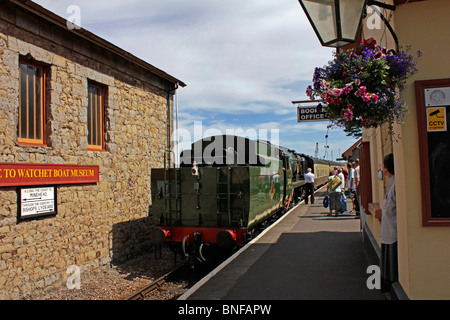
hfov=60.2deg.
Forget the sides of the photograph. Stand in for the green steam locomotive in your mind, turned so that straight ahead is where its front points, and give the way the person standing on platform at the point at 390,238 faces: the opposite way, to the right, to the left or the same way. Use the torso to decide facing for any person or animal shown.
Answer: to the left

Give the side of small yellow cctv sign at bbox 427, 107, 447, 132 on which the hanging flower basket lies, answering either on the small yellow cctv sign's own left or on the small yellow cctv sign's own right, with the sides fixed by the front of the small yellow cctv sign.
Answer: on the small yellow cctv sign's own right

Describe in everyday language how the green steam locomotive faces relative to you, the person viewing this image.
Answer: facing away from the viewer and to the right of the viewer

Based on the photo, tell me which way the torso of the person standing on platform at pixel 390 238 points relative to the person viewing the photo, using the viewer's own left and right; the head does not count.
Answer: facing to the left of the viewer

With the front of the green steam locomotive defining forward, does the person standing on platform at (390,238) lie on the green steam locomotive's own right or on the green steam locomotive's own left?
on the green steam locomotive's own right

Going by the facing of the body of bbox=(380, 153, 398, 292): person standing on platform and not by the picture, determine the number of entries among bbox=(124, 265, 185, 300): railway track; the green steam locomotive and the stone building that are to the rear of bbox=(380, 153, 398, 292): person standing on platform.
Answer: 0
